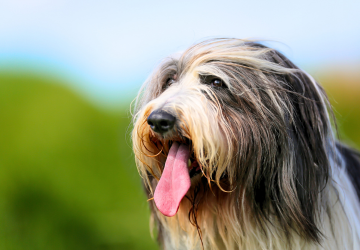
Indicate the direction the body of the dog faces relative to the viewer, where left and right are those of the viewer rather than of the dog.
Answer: facing the viewer and to the left of the viewer
